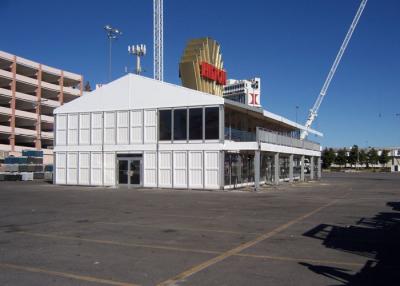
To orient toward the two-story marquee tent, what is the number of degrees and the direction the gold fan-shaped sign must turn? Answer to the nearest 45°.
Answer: approximately 45° to its right

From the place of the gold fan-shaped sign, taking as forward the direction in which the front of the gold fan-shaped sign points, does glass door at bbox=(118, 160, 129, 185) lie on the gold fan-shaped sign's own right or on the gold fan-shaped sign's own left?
on the gold fan-shaped sign's own right

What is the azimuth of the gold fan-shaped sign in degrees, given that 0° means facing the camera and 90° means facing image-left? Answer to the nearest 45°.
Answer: approximately 315°
